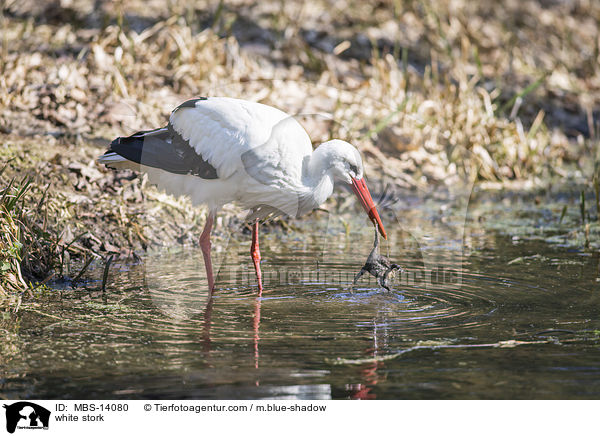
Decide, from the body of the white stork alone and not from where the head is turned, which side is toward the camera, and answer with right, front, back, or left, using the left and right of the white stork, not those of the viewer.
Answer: right
